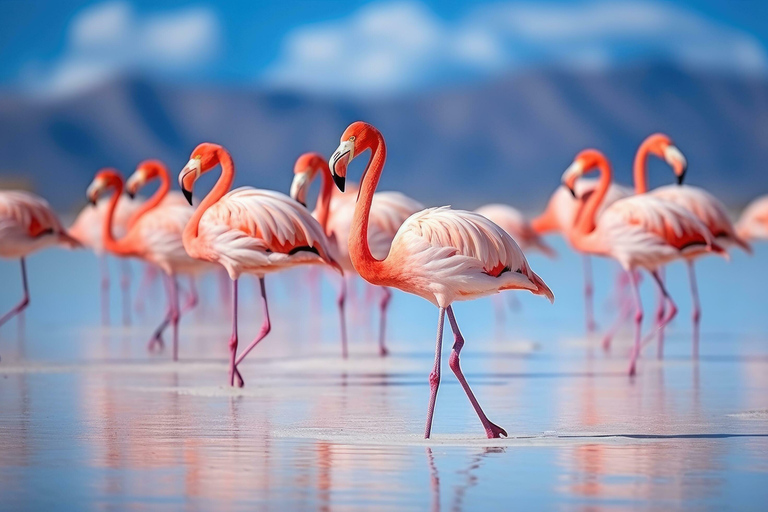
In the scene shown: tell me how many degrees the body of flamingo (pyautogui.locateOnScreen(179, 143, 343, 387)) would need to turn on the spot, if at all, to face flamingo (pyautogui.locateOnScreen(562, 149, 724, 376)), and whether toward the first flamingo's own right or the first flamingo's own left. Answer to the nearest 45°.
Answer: approximately 180°

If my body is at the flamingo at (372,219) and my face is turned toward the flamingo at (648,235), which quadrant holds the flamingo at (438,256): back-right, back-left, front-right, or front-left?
front-right

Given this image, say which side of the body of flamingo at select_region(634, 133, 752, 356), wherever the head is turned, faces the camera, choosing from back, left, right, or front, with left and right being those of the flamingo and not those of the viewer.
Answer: left

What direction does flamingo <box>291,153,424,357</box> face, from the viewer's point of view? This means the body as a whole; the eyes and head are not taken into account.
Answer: to the viewer's left

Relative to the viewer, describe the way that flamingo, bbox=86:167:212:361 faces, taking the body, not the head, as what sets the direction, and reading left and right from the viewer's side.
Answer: facing to the left of the viewer

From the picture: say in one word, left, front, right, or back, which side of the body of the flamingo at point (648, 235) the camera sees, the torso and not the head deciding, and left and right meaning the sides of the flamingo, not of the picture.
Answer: left

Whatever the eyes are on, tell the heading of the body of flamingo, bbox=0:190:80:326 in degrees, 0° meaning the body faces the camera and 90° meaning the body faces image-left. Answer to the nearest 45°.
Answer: approximately 90°

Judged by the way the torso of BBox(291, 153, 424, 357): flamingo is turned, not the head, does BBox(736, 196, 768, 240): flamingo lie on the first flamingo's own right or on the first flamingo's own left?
on the first flamingo's own right

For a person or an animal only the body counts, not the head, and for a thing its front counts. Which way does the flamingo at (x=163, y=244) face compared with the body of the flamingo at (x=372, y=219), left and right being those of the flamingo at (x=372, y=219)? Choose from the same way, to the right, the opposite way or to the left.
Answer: the same way

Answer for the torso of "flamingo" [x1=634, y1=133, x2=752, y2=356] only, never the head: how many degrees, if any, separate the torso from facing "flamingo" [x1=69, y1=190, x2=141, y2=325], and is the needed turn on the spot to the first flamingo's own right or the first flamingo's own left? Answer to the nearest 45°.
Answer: approximately 45° to the first flamingo's own right

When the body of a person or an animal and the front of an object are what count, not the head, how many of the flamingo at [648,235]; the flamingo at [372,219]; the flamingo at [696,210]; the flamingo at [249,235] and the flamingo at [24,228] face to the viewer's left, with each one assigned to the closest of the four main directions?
5

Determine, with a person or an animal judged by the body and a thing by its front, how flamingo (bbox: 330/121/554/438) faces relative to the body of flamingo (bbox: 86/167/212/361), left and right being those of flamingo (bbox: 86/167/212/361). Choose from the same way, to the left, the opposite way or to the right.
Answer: the same way

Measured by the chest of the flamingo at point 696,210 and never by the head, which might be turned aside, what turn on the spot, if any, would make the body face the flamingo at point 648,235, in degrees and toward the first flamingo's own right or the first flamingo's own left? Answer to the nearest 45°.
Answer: approximately 90° to the first flamingo's own left

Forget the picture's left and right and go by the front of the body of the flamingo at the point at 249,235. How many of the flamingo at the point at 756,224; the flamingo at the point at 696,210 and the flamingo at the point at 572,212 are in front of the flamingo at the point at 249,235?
0
